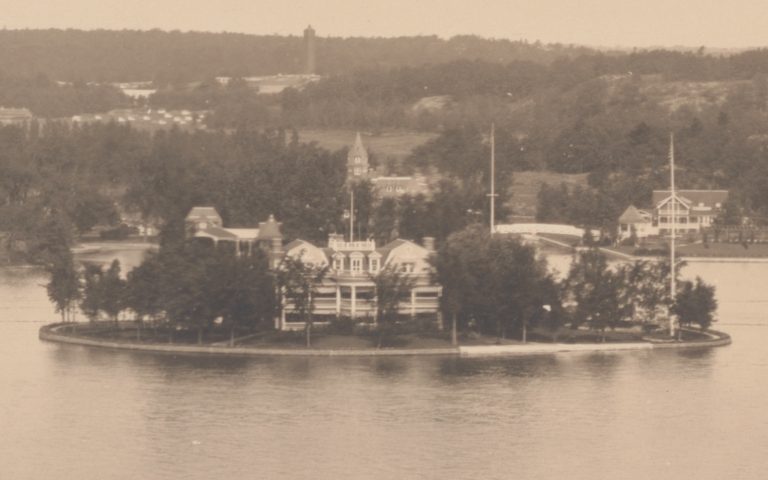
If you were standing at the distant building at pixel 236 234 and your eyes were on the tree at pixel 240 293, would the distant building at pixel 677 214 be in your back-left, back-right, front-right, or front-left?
back-left

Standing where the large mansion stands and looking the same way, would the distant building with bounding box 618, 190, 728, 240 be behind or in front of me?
behind

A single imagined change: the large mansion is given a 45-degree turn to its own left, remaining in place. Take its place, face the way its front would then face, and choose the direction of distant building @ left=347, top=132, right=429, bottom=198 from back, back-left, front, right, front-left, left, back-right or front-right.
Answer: back-left

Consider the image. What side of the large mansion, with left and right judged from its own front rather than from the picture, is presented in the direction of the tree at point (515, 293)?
left

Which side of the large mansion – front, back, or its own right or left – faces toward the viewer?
front

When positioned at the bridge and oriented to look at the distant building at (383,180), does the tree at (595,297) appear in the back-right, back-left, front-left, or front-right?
back-left

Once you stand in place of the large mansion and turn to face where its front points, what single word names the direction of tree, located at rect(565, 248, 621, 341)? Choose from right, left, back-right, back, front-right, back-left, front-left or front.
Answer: left

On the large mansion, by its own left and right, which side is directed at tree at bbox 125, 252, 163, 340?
right
